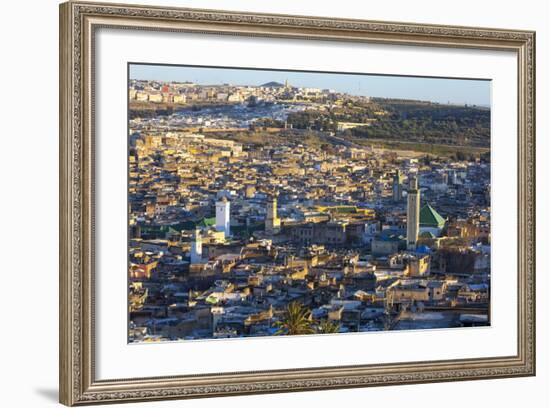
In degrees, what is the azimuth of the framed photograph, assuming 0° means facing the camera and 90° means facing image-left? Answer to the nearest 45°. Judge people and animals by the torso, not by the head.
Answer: approximately 315°
